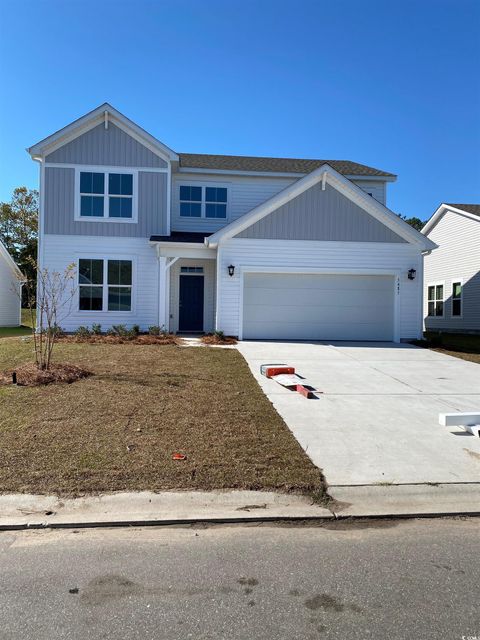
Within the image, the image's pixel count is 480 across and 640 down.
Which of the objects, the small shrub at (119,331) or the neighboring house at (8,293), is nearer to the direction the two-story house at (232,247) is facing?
the small shrub

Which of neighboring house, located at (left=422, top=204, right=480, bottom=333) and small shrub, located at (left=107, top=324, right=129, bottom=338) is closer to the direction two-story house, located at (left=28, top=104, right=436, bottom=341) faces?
the small shrub

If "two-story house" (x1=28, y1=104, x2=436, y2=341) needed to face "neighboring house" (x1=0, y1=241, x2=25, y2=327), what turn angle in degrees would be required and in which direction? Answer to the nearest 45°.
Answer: approximately 135° to its right

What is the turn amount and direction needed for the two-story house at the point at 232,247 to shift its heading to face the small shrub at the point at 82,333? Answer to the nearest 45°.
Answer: approximately 90° to its right

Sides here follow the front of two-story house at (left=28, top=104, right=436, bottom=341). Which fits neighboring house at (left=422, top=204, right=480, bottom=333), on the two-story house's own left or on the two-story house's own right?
on the two-story house's own left

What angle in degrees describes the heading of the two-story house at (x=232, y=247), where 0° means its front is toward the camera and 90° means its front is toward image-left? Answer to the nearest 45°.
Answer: approximately 0°
